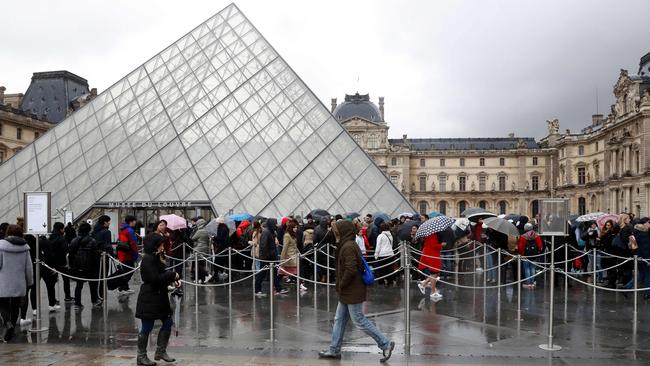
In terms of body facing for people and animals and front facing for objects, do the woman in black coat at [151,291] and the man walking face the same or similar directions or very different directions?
very different directions

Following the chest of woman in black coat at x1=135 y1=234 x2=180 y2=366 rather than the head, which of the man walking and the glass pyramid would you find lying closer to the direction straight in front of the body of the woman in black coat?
the man walking
